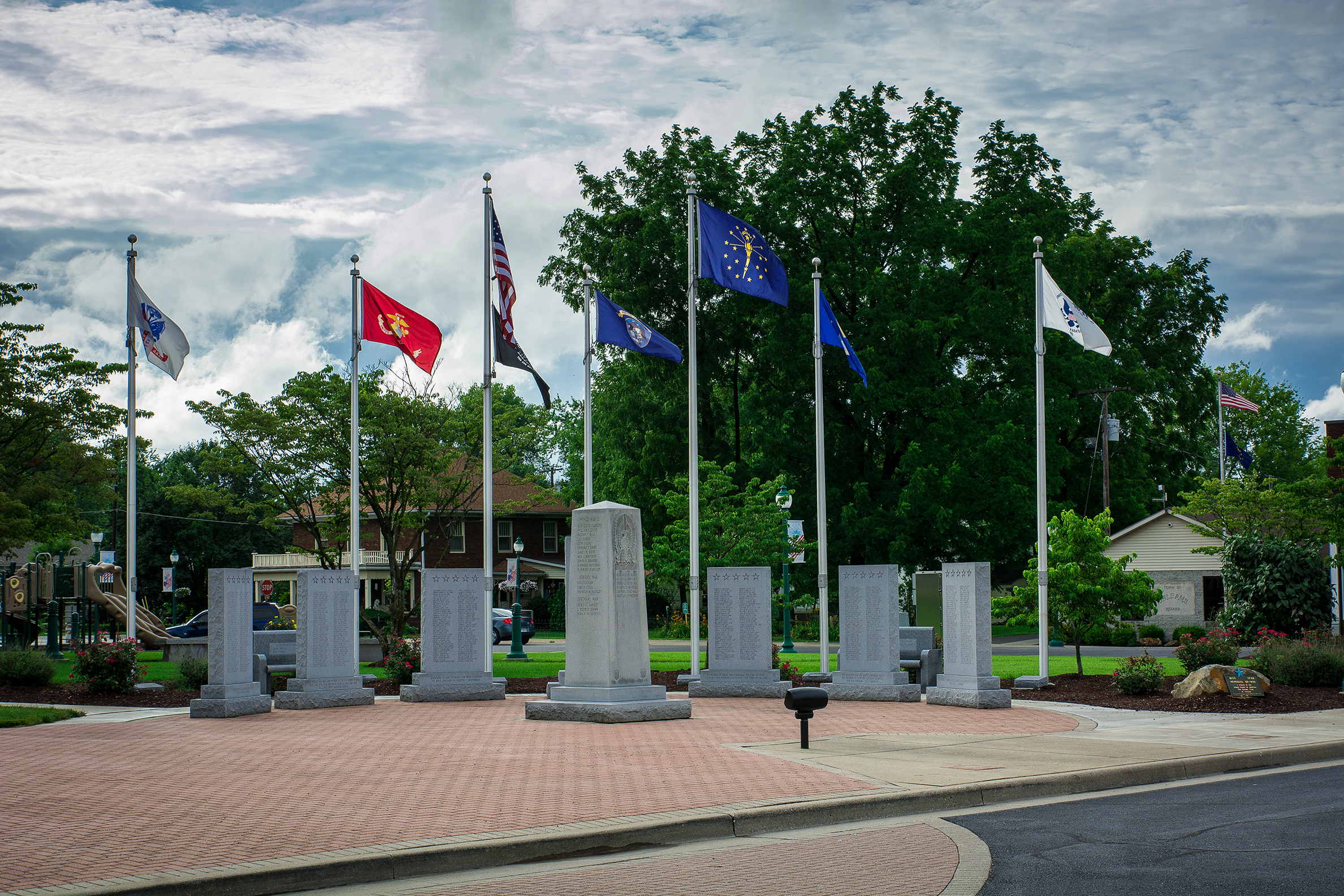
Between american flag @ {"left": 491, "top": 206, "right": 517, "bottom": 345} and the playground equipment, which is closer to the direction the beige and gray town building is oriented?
the american flag

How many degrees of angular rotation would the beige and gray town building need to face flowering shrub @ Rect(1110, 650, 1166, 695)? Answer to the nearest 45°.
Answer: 0° — it already faces it

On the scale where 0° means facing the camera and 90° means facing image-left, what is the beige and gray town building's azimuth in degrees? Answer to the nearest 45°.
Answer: approximately 0°

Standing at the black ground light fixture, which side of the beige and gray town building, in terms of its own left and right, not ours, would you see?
front

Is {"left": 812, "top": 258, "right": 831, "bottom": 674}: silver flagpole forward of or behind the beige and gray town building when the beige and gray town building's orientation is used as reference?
forward

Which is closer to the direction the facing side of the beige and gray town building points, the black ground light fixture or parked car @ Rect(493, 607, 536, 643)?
the black ground light fixture

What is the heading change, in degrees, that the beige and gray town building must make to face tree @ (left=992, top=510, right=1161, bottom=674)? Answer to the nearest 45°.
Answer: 0° — it already faces it

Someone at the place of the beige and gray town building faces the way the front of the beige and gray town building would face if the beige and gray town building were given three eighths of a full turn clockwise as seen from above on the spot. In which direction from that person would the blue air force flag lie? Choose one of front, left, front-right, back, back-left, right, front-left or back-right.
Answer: back-left

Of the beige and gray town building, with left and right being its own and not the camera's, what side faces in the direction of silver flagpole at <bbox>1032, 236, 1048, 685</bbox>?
front

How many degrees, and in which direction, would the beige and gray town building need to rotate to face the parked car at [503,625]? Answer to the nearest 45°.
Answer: approximately 90° to its right
